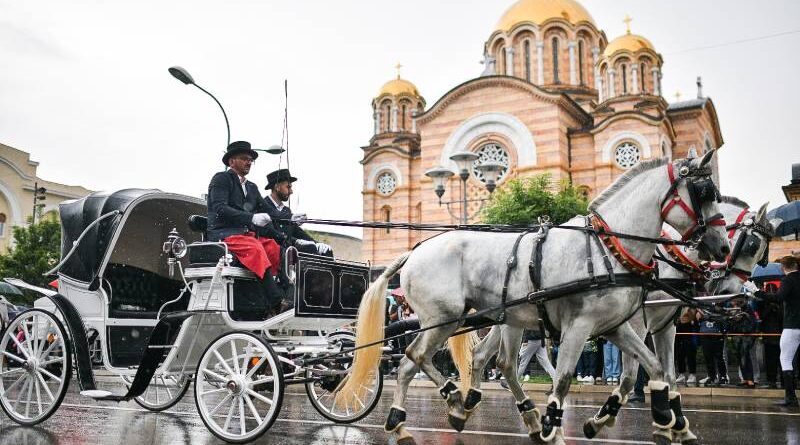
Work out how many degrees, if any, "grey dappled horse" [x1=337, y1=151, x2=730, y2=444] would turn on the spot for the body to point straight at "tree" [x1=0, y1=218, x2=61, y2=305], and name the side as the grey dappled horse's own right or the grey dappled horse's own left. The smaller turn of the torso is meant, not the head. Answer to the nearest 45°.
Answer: approximately 135° to the grey dappled horse's own left

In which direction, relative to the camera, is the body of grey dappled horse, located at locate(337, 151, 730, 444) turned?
to the viewer's right

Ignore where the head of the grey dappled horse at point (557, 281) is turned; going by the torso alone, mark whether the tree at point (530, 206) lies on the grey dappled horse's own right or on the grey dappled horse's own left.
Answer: on the grey dappled horse's own left

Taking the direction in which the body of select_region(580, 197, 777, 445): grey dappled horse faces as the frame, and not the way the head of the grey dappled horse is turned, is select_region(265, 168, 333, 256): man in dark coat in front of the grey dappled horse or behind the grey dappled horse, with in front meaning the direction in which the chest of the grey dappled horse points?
behind

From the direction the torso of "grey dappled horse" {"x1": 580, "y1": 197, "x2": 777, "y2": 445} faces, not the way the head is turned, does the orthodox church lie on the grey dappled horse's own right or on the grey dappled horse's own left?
on the grey dappled horse's own left

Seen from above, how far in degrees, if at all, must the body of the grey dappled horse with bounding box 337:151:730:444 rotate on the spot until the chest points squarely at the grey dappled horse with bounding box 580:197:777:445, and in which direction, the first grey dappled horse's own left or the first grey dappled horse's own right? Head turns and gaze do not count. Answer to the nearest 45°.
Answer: approximately 45° to the first grey dappled horse's own left

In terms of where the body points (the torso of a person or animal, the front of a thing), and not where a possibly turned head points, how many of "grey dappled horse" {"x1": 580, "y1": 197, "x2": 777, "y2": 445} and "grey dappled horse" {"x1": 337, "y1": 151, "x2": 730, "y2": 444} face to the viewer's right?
2

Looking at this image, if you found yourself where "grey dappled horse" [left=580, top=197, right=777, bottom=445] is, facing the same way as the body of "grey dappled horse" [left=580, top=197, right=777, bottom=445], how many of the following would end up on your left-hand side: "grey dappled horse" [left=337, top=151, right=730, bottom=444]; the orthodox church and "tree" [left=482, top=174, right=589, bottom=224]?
2

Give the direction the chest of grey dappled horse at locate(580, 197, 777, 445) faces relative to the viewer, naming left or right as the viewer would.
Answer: facing to the right of the viewer

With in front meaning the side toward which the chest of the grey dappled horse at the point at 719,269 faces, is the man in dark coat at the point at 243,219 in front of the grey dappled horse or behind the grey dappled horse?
behind

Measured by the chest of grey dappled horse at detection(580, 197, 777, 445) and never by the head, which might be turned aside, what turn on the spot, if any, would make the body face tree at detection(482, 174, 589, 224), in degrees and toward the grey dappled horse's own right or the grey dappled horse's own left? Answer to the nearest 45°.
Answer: approximately 90° to the grey dappled horse's own left

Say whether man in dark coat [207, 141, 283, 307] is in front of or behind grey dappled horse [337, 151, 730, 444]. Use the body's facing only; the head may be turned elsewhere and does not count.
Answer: behind
